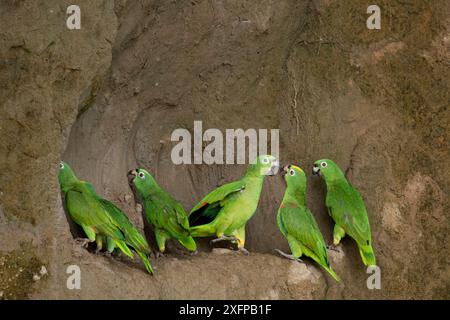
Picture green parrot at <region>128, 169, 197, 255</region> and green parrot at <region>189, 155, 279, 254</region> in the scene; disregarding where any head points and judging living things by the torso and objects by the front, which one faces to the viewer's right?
green parrot at <region>189, 155, 279, 254</region>

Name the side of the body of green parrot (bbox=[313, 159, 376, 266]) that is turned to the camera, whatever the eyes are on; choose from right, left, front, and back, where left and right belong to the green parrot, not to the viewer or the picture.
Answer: left

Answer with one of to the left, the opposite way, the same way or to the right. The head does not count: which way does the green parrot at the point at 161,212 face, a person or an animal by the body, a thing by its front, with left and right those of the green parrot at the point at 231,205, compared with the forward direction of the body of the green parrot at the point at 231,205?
the opposite way

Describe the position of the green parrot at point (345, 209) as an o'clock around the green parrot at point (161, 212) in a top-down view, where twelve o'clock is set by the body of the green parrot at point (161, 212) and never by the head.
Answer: the green parrot at point (345, 209) is roughly at 6 o'clock from the green parrot at point (161, 212).

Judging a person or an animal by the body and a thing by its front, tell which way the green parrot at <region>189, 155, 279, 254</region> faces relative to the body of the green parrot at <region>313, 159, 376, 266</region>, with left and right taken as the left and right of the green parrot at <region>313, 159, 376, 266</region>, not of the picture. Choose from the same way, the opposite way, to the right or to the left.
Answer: the opposite way

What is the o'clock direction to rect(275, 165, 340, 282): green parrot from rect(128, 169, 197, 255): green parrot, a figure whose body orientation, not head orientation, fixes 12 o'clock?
rect(275, 165, 340, 282): green parrot is roughly at 6 o'clock from rect(128, 169, 197, 255): green parrot.

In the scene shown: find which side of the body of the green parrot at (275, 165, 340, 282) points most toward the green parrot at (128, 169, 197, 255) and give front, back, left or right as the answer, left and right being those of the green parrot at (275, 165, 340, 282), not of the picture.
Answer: front

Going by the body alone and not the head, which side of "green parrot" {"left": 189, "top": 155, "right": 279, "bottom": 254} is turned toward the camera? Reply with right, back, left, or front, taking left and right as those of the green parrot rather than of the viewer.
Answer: right

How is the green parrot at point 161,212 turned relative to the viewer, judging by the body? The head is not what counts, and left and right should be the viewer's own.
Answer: facing to the left of the viewer

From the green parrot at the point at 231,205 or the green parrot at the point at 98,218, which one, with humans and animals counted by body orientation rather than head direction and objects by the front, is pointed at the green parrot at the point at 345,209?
the green parrot at the point at 231,205

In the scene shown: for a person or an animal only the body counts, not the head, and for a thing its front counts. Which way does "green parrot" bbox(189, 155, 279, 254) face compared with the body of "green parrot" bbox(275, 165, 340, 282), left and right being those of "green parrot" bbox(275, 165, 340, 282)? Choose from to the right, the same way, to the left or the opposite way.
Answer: the opposite way

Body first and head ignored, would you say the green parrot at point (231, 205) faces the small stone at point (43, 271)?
no

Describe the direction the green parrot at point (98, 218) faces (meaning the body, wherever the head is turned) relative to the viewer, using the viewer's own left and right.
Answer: facing away from the viewer and to the left of the viewer

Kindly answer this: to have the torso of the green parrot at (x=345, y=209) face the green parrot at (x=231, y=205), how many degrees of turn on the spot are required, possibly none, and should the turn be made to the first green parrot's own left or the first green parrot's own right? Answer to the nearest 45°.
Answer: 0° — it already faces it

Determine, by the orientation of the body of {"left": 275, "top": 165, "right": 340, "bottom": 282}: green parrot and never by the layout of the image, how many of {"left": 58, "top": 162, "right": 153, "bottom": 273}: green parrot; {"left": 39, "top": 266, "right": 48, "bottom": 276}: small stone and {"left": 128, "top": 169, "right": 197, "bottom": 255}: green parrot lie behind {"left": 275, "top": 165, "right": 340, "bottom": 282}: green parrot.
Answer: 0
